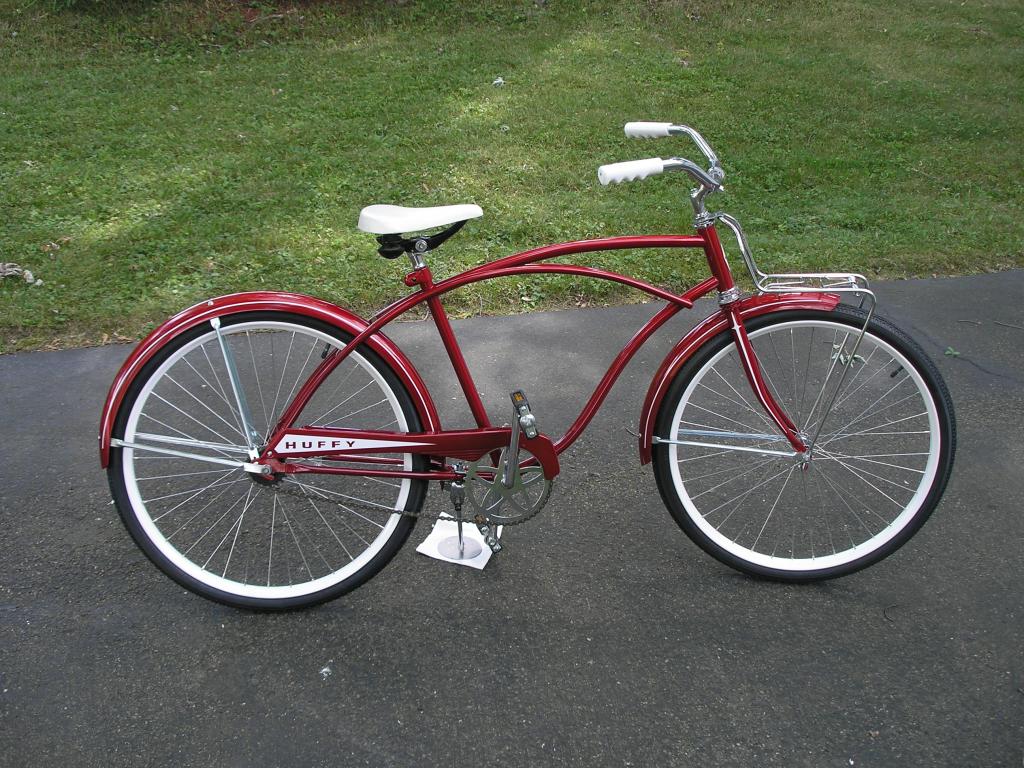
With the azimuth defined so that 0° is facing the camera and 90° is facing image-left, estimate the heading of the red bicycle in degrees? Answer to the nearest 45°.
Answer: approximately 270°
